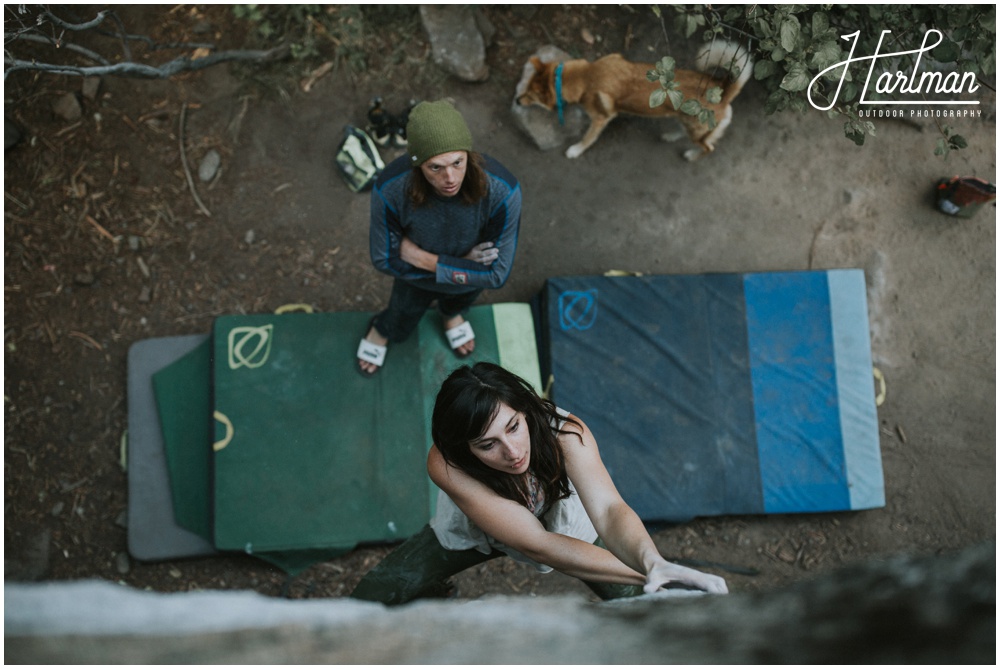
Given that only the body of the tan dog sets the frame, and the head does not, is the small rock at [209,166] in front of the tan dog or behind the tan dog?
in front

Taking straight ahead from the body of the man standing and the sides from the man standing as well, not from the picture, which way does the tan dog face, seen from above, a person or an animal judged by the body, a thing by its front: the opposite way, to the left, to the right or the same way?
to the right

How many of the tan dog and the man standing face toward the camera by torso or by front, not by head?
1

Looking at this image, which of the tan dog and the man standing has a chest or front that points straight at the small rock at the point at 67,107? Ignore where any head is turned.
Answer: the tan dog

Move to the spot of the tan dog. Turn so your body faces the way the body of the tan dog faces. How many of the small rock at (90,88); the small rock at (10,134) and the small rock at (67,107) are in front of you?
3

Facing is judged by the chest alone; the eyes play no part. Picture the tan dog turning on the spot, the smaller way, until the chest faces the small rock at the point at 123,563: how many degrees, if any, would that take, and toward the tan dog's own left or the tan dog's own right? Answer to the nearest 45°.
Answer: approximately 45° to the tan dog's own left

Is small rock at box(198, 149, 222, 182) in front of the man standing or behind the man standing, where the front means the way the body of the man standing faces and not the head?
behind

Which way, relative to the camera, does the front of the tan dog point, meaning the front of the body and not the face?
to the viewer's left

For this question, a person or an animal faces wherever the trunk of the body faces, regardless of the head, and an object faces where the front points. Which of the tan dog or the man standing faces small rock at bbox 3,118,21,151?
the tan dog

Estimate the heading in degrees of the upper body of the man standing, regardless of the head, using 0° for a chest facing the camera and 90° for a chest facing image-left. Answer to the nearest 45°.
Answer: approximately 0°
